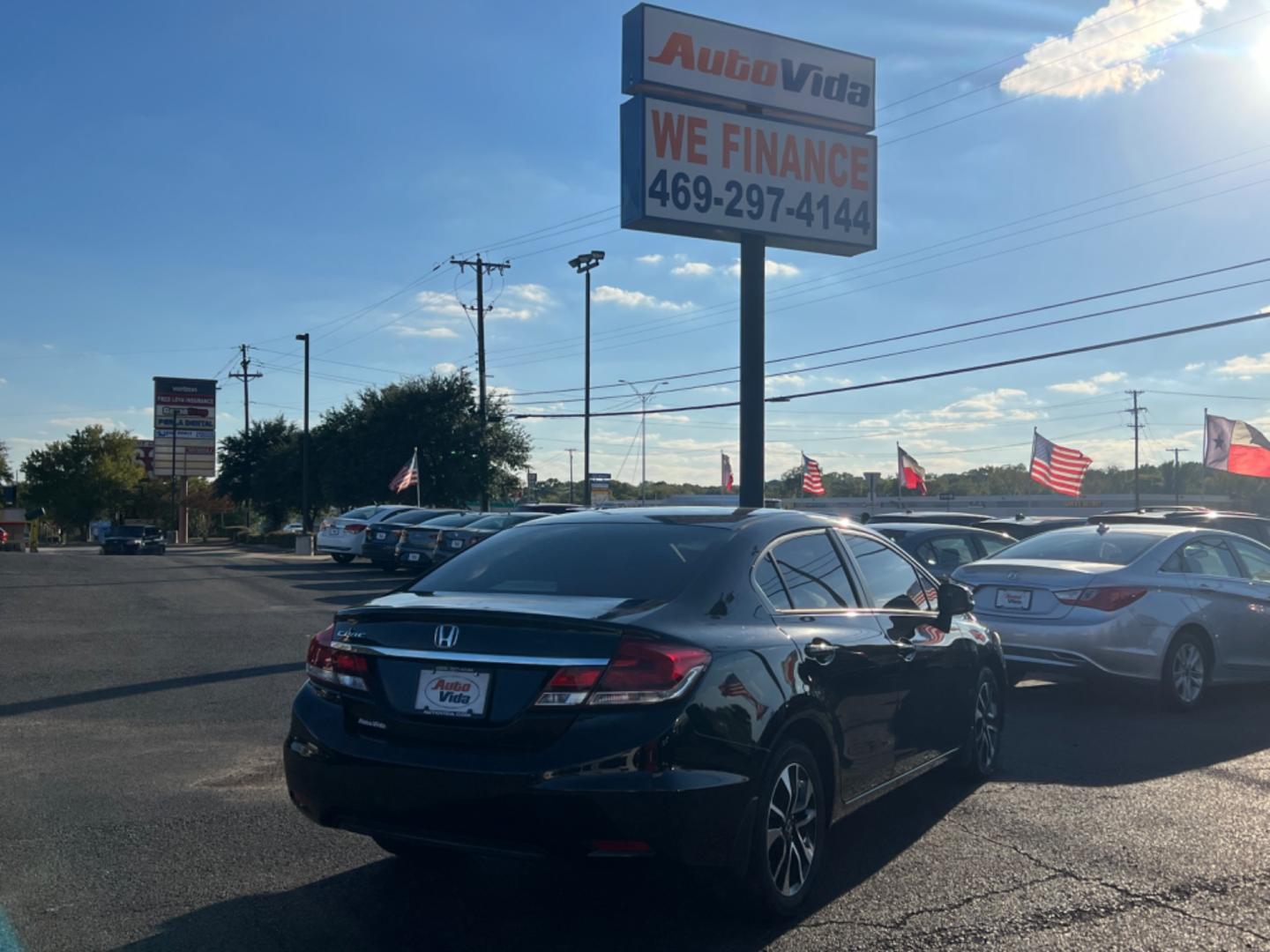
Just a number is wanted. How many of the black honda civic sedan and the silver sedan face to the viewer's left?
0

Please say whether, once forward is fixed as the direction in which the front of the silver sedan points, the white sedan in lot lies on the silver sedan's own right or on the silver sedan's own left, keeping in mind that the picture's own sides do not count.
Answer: on the silver sedan's own left

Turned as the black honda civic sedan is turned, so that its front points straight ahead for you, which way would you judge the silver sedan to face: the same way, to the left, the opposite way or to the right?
the same way

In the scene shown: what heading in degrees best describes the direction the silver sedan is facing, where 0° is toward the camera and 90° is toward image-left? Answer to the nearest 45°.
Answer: approximately 225°

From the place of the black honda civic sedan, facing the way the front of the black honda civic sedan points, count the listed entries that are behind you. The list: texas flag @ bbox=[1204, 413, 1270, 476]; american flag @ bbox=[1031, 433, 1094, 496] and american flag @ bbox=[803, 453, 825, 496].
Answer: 0

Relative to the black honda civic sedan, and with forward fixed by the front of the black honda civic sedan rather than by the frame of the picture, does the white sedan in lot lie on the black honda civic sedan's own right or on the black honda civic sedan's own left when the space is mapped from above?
on the black honda civic sedan's own left

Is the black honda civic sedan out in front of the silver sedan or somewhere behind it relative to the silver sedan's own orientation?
behind

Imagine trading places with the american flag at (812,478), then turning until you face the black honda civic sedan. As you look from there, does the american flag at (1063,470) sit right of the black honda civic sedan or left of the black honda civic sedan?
left

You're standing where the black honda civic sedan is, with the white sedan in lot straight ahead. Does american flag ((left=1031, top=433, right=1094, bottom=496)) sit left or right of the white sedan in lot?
right

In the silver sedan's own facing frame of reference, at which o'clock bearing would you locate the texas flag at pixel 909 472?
The texas flag is roughly at 10 o'clock from the silver sedan.

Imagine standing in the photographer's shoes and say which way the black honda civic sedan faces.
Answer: facing away from the viewer and to the right of the viewer

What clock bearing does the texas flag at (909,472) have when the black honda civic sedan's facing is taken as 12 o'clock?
The texas flag is roughly at 11 o'clock from the black honda civic sedan.

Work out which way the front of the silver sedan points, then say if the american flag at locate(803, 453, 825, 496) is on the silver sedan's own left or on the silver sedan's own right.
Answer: on the silver sedan's own left

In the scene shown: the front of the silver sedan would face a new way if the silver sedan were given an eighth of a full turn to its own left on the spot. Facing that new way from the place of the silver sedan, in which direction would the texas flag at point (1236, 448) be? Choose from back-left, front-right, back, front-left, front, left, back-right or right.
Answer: front

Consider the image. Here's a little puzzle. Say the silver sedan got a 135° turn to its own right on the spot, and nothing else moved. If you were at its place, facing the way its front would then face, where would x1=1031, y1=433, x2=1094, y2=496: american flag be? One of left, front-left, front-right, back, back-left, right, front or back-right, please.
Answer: back
